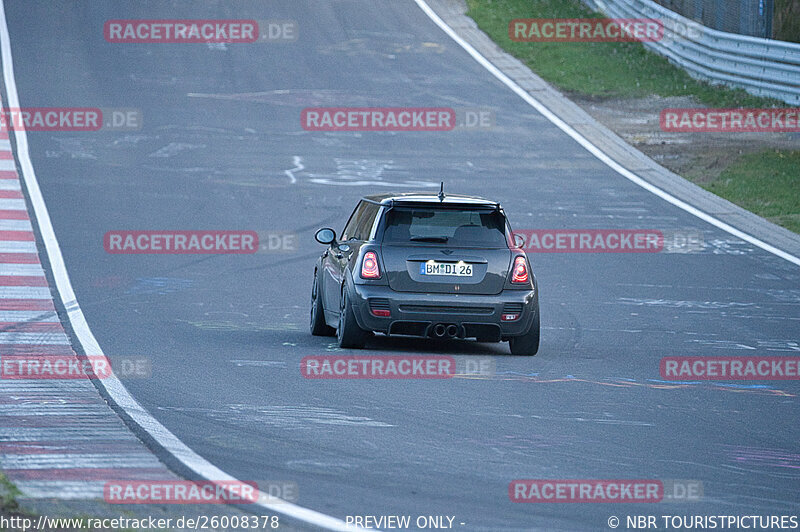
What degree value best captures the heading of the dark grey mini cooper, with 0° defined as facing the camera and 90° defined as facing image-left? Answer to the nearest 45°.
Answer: approximately 180°

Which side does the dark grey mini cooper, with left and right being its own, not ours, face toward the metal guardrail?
front
